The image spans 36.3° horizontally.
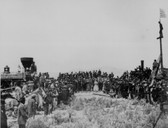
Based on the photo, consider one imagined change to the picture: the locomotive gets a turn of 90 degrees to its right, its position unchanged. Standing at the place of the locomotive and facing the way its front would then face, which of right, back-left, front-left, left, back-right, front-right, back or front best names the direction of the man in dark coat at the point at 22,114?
front

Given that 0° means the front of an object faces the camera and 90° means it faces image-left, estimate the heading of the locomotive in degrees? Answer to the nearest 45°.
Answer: approximately 270°
